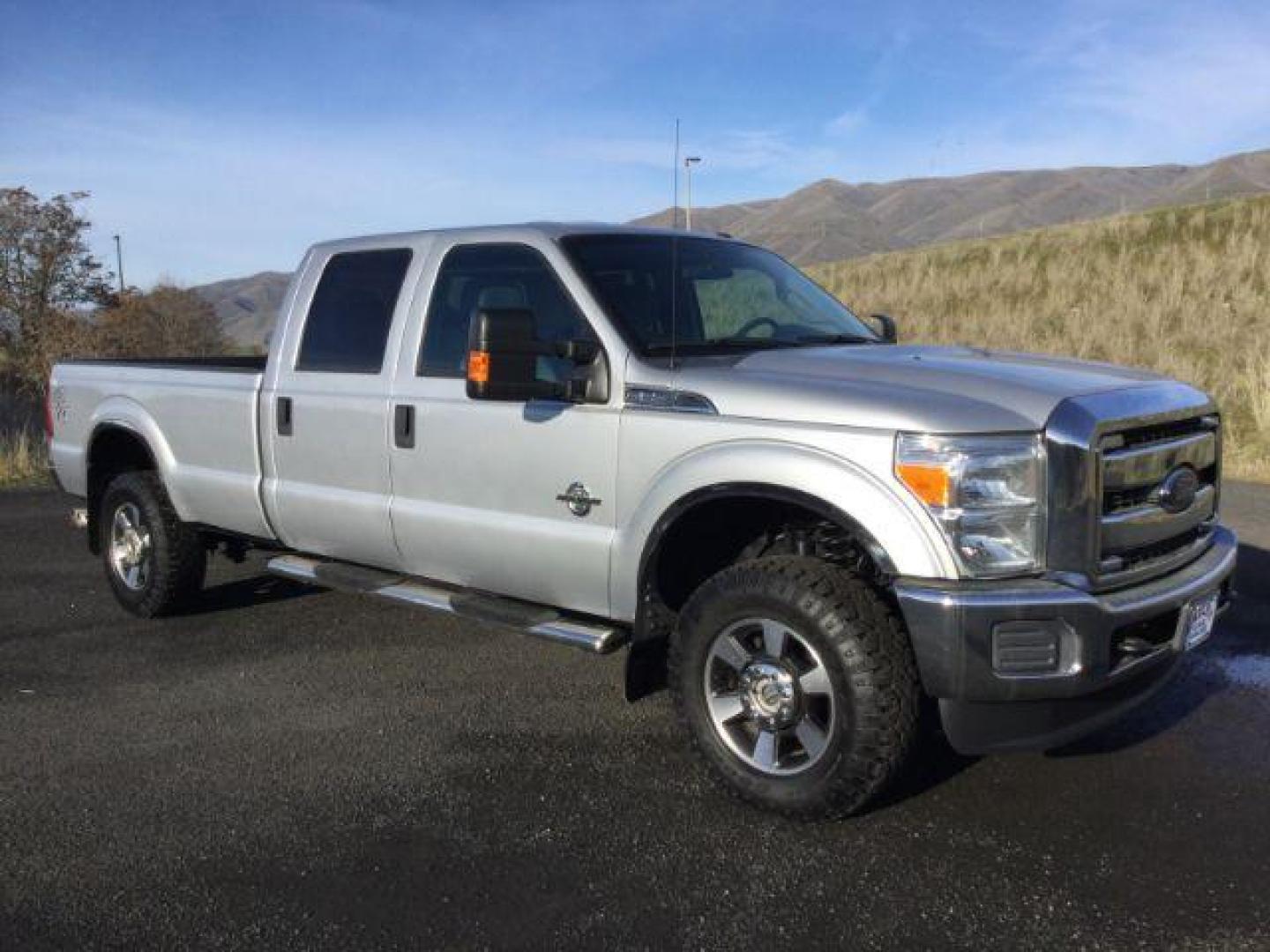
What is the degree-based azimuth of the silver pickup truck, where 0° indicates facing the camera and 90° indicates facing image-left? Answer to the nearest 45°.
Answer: approximately 315°

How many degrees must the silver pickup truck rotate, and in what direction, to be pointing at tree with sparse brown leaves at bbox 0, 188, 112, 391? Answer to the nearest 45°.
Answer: approximately 180°
